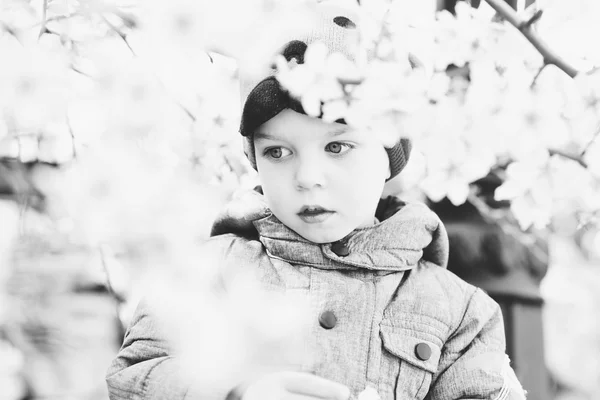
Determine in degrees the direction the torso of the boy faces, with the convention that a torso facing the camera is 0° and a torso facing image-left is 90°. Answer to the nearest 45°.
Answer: approximately 0°

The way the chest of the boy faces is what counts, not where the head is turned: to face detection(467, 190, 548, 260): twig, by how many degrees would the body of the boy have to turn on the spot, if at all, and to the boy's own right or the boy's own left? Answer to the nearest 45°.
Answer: approximately 135° to the boy's own left
